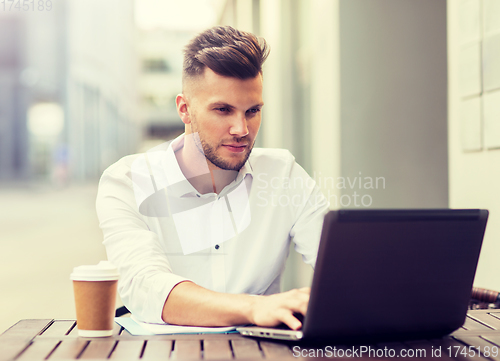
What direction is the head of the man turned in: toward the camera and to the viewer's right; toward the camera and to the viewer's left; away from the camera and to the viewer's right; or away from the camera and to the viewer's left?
toward the camera and to the viewer's right

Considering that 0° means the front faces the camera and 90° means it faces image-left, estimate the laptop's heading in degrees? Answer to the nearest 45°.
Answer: approximately 135°

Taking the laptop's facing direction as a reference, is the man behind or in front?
in front
